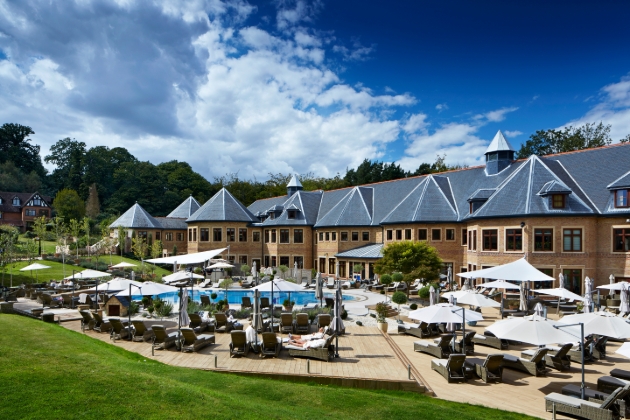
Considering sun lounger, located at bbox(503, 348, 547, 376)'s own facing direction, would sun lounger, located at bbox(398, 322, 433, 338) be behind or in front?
in front

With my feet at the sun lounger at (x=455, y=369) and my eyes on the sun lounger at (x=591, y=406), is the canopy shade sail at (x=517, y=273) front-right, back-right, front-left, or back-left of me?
back-left

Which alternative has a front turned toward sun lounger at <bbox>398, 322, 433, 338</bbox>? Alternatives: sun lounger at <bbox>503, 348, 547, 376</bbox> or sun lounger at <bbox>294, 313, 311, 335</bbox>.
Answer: sun lounger at <bbox>503, 348, 547, 376</bbox>
